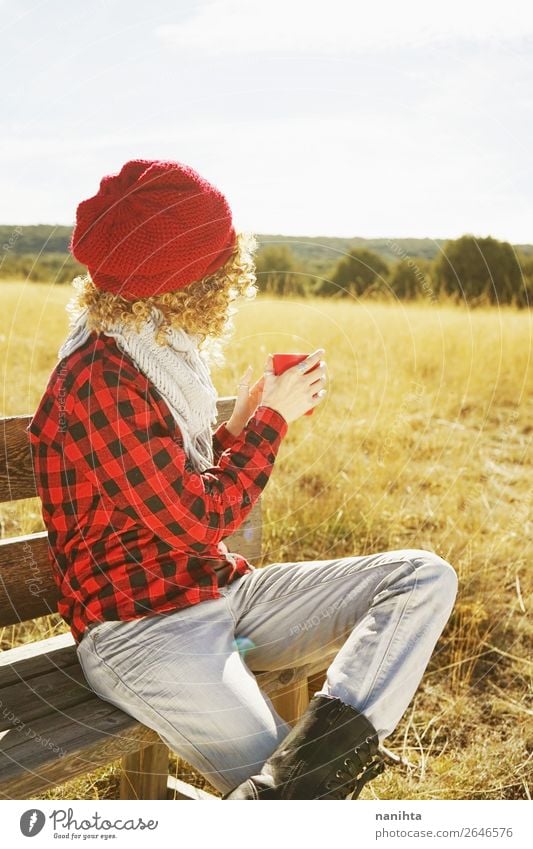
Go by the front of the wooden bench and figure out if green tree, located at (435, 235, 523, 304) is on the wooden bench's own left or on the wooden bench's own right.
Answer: on the wooden bench's own left

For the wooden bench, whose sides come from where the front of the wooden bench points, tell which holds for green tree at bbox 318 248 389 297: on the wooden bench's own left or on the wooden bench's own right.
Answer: on the wooden bench's own left

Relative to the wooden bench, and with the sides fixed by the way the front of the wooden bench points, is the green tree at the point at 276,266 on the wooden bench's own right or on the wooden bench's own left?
on the wooden bench's own left

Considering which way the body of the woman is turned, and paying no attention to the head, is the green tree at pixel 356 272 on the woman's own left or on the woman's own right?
on the woman's own left

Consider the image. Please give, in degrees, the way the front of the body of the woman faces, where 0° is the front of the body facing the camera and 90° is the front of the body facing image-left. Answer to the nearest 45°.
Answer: approximately 270°

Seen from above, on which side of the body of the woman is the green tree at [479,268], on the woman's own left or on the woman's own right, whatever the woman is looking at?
on the woman's own left

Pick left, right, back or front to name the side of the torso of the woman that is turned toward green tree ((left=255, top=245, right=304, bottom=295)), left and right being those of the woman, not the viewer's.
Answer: left

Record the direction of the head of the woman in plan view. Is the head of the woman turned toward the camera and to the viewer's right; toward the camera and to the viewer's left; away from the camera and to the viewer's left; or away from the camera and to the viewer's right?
away from the camera and to the viewer's right

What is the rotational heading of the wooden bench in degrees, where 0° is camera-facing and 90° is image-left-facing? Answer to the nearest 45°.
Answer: approximately 315°
